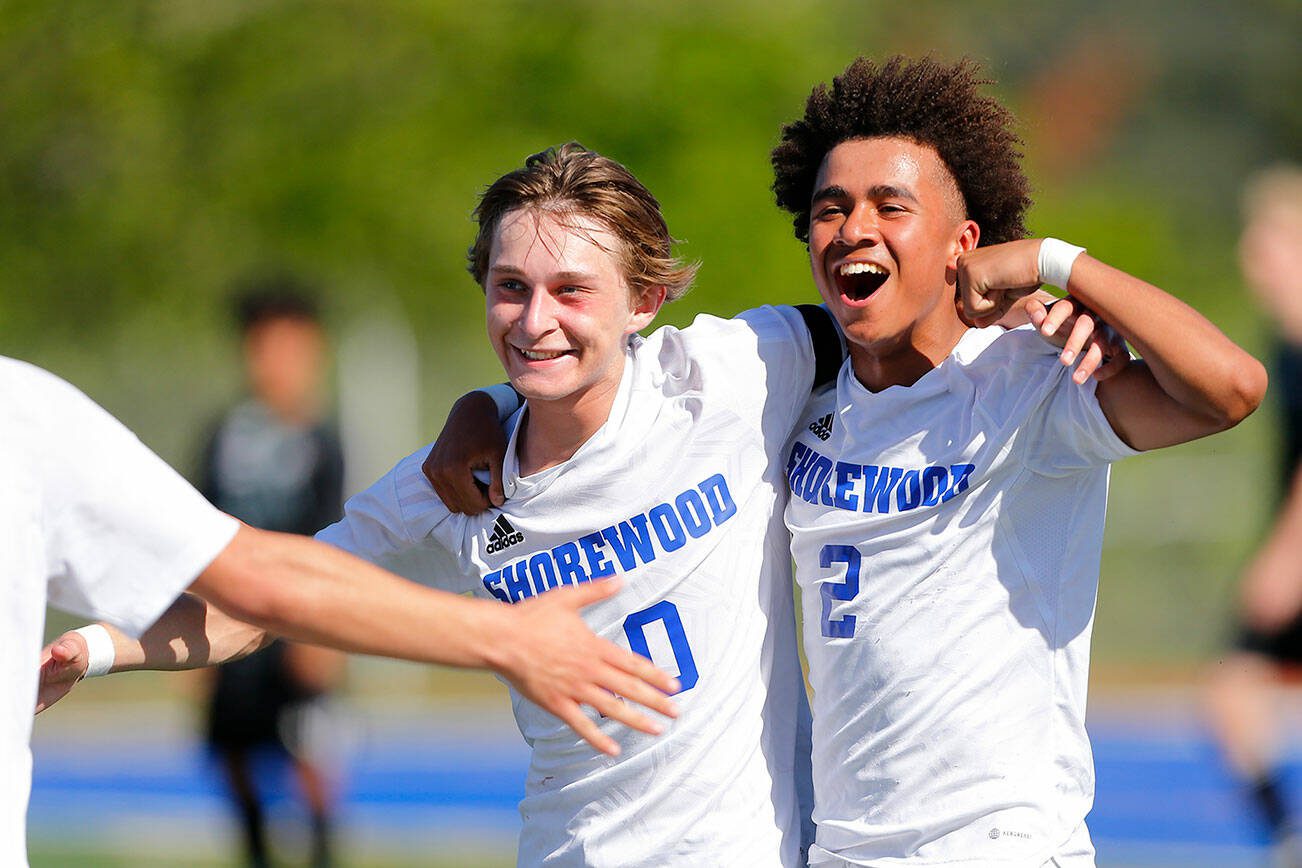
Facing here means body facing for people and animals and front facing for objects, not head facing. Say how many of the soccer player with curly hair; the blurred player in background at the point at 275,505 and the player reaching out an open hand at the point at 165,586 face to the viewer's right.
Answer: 1

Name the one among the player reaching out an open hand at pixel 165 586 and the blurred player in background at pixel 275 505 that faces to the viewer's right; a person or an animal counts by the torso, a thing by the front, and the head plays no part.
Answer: the player reaching out an open hand at pixel 165 586

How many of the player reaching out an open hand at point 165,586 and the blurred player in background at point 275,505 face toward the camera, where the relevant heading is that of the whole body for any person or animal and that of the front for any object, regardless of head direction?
1

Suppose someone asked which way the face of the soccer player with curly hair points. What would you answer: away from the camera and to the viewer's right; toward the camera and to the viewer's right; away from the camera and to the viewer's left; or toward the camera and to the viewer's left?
toward the camera and to the viewer's left

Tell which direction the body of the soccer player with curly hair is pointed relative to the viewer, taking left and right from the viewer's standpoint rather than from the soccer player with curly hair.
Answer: facing the viewer and to the left of the viewer

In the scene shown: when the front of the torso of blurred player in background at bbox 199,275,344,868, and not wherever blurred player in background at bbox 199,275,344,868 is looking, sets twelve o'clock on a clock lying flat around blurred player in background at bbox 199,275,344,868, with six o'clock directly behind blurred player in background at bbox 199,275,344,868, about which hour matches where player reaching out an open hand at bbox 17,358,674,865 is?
player reaching out an open hand at bbox 17,358,674,865 is roughly at 12 o'clock from blurred player in background at bbox 199,275,344,868.

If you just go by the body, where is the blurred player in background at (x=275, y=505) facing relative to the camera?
toward the camera

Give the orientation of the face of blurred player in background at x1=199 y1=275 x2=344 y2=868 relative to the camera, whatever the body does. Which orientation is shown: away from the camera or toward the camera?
toward the camera

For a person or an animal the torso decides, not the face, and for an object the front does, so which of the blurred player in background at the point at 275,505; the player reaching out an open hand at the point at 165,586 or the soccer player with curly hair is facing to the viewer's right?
the player reaching out an open hand at the point at 165,586

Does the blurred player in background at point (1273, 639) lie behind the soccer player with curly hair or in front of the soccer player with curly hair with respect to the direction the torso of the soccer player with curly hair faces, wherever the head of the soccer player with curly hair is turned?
behind

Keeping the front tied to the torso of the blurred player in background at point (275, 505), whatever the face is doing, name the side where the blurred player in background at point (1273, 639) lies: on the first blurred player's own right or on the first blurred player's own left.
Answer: on the first blurred player's own left

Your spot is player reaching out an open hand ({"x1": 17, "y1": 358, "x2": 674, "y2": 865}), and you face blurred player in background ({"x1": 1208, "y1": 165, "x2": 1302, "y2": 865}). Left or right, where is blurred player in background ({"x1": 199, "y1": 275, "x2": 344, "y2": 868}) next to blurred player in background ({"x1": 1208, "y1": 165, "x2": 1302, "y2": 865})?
left

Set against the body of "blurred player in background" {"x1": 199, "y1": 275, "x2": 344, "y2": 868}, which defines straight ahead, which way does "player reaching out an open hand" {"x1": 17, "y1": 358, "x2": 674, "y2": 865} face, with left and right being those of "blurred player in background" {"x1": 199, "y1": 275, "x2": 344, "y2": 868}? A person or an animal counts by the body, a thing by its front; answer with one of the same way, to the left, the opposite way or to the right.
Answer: to the left

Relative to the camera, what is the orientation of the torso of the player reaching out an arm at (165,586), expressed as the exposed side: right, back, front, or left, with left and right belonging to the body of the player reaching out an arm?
right

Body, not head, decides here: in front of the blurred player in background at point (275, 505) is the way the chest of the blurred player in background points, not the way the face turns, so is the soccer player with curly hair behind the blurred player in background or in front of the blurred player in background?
in front
